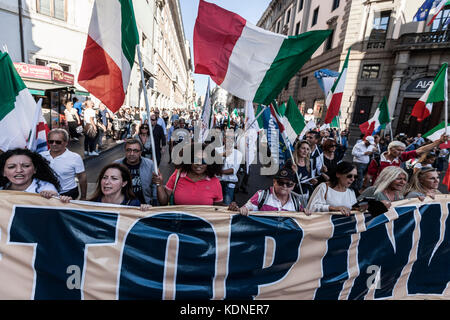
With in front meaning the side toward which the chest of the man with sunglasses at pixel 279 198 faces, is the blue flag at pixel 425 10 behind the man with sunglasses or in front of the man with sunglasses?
behind

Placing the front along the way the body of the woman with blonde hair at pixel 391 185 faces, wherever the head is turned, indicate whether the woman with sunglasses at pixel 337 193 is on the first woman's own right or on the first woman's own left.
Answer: on the first woman's own right

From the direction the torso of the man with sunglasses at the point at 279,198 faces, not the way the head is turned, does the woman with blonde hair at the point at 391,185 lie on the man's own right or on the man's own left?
on the man's own left

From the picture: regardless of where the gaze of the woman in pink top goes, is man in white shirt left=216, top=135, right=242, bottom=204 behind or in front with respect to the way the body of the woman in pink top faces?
behind

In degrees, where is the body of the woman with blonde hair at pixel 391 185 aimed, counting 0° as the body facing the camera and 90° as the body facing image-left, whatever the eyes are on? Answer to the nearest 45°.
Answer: approximately 315°

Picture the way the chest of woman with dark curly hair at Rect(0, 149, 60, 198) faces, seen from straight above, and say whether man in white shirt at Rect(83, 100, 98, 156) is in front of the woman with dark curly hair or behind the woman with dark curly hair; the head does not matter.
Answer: behind

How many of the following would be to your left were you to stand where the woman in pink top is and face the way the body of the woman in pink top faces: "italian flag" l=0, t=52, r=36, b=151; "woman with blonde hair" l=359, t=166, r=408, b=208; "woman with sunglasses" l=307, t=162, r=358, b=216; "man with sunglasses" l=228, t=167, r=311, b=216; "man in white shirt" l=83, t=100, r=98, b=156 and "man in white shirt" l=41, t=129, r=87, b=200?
3

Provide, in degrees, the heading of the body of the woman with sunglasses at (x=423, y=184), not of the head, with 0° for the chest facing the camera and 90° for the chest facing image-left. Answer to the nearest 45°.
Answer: approximately 315°

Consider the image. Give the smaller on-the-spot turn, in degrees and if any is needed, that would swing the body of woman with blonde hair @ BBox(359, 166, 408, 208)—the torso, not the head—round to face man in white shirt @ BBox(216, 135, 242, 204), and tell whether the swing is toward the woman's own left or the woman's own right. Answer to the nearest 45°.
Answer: approximately 135° to the woman's own right

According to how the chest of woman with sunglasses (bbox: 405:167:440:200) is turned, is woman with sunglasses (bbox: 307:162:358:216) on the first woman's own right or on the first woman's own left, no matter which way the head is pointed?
on the first woman's own right

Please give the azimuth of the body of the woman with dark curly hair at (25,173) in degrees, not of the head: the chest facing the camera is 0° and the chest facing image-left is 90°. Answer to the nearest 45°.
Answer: approximately 45°

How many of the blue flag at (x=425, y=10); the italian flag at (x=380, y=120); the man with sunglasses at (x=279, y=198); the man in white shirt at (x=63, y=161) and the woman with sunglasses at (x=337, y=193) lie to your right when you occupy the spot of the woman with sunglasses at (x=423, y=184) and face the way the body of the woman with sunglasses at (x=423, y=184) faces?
3
